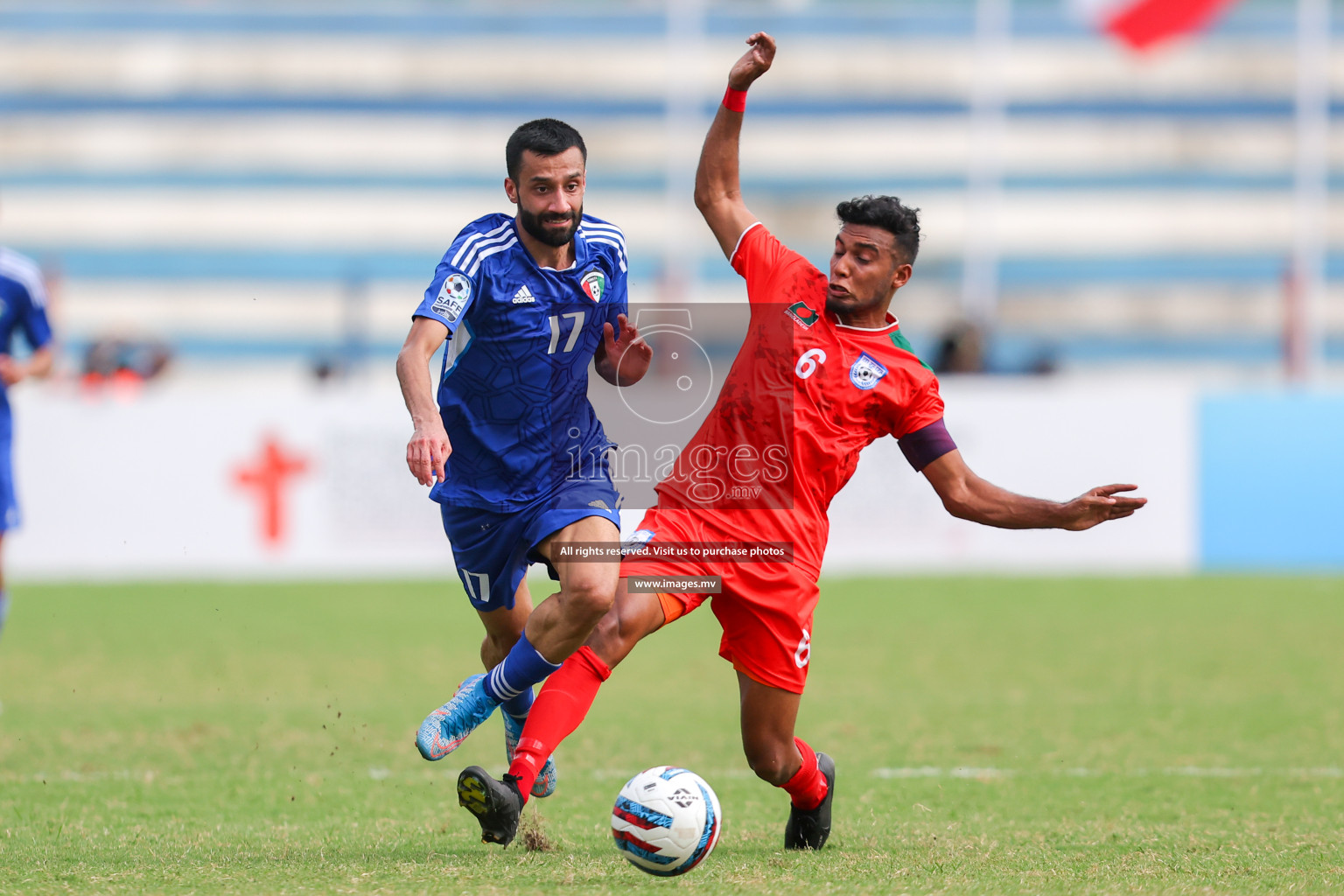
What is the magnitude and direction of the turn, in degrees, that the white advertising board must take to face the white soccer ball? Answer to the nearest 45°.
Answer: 0° — it already faces it

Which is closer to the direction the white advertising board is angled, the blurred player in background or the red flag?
the blurred player in background

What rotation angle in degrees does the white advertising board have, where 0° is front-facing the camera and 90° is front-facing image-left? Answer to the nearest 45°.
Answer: approximately 0°

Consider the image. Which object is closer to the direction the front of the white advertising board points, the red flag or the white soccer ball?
the white soccer ball

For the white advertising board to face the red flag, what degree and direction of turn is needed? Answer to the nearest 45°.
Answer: approximately 135° to its left

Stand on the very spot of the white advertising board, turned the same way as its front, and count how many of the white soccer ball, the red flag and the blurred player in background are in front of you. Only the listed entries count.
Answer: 2

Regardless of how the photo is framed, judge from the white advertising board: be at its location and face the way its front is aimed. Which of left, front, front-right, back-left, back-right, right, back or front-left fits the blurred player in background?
front
